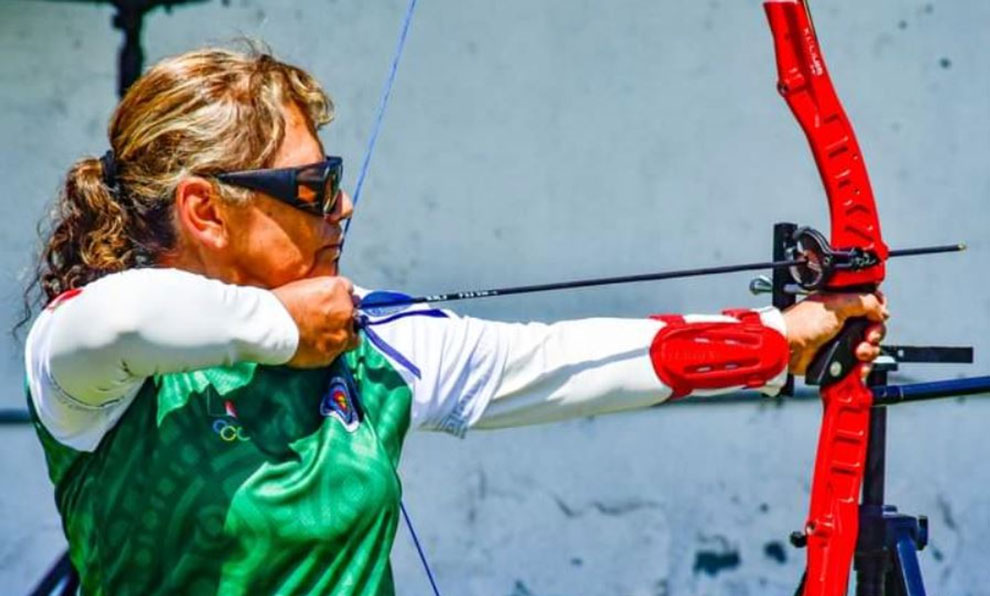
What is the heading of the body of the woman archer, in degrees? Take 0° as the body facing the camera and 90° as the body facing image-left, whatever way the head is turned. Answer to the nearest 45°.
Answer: approximately 315°
